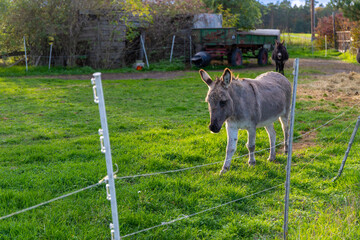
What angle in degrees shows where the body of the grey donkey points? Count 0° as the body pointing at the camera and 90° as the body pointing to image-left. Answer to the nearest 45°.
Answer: approximately 45°

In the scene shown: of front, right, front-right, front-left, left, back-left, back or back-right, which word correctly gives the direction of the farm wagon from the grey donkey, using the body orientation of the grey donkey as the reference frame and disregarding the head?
back-right
